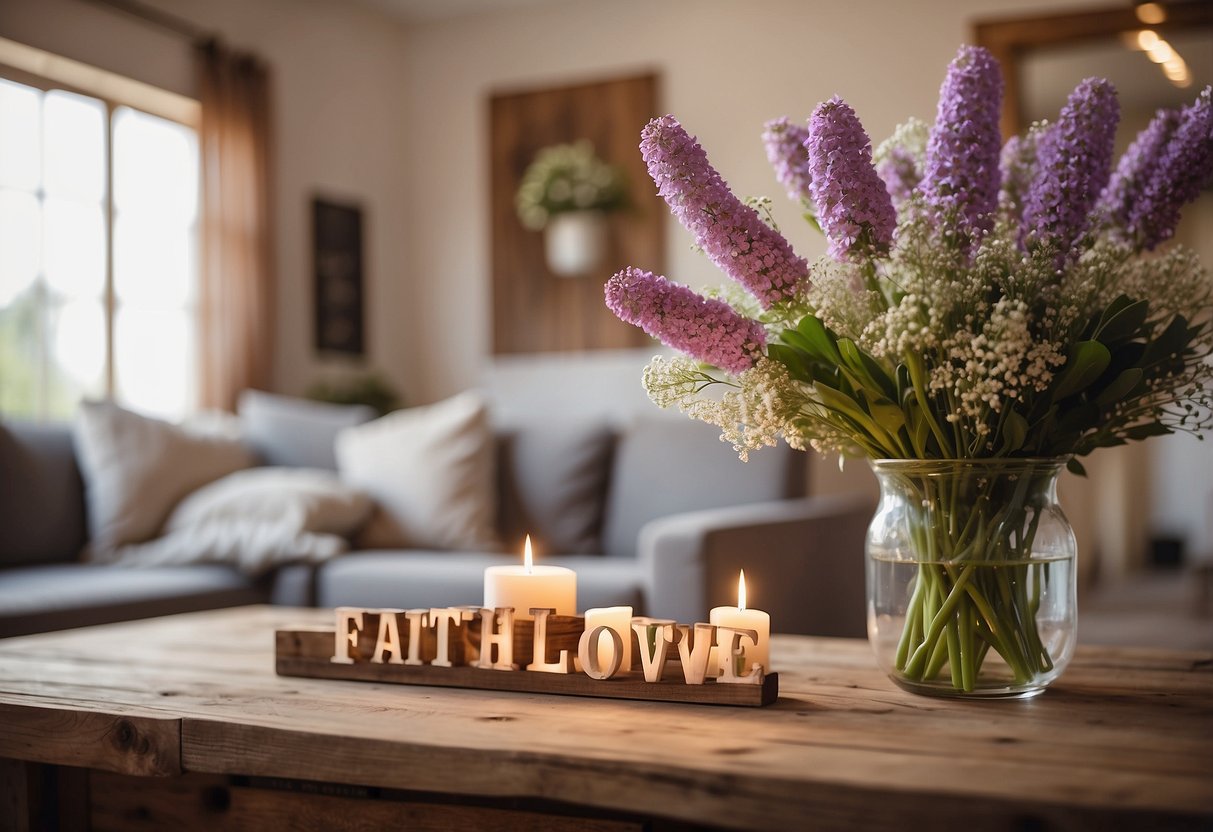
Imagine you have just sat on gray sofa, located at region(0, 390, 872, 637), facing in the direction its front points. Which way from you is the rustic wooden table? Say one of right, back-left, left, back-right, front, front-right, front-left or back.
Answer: front

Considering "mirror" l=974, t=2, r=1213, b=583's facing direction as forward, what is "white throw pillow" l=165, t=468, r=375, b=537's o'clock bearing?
The white throw pillow is roughly at 1 o'clock from the mirror.

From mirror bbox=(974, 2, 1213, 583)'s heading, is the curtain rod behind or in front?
in front

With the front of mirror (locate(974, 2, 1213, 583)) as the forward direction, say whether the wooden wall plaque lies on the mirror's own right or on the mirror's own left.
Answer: on the mirror's own right

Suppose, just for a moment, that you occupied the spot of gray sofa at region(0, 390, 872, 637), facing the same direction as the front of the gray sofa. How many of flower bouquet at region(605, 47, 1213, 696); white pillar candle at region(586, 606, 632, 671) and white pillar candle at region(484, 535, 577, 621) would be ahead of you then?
3

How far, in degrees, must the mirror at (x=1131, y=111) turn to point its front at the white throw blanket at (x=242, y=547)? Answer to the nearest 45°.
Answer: approximately 45° to its right

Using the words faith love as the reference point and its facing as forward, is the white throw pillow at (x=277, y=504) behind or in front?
behind

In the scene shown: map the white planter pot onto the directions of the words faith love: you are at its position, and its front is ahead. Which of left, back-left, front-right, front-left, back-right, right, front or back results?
back

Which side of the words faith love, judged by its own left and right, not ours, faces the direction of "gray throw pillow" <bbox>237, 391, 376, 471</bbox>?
back

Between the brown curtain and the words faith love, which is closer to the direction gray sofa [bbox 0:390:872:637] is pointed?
the words faith love

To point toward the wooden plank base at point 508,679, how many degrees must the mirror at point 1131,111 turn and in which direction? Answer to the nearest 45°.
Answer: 0° — it already faces it

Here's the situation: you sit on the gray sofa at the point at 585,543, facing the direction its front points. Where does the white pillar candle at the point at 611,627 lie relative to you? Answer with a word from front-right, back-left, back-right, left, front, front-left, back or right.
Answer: front

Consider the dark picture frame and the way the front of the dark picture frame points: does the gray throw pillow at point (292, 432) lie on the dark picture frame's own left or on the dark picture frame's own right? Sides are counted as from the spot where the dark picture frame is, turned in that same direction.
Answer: on the dark picture frame's own right

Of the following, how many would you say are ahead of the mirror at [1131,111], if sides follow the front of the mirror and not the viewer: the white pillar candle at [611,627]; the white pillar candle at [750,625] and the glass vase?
3

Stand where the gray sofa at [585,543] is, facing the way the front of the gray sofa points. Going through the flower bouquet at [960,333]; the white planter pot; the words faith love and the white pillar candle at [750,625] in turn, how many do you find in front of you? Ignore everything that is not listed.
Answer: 3

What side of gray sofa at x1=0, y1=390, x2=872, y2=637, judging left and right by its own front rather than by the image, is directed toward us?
front
